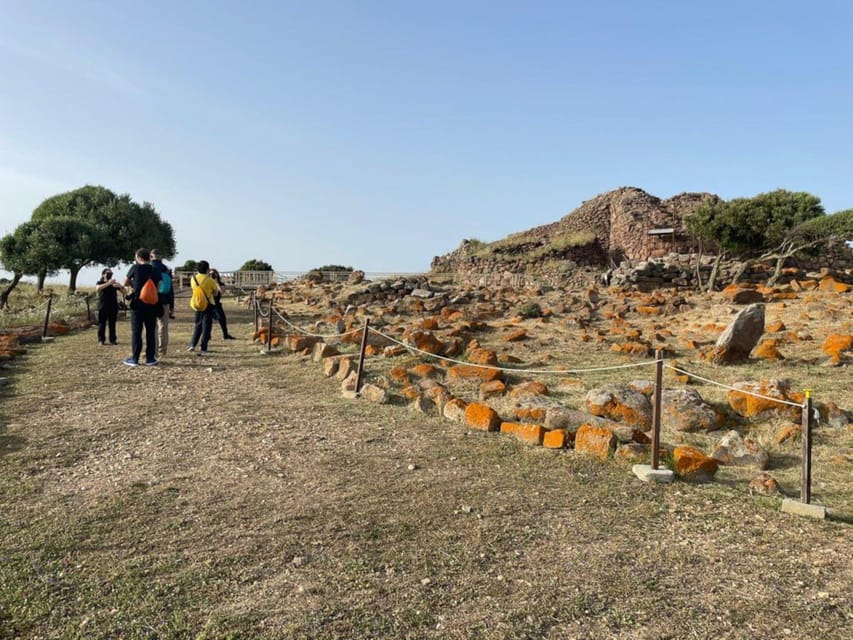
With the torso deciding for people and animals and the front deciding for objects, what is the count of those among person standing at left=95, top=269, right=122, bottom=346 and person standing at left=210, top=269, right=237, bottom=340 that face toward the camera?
1

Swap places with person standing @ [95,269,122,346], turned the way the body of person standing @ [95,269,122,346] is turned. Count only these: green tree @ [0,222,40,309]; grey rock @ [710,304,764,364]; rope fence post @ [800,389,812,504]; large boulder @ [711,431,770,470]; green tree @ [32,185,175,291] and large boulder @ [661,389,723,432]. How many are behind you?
2

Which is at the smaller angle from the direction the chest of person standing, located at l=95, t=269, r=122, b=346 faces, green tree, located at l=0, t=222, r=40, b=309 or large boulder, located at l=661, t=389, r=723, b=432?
the large boulder

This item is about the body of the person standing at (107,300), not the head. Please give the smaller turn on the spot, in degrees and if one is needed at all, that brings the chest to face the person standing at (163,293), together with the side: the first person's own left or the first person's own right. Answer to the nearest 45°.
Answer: approximately 45° to the first person's own left

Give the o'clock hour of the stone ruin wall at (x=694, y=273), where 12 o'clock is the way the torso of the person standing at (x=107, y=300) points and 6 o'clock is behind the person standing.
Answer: The stone ruin wall is roughly at 9 o'clock from the person standing.

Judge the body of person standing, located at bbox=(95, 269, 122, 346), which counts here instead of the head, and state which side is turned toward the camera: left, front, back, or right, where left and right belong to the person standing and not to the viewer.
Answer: front

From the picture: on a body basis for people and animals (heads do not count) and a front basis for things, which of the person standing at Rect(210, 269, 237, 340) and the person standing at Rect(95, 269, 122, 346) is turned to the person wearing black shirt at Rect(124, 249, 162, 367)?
the person standing at Rect(95, 269, 122, 346)

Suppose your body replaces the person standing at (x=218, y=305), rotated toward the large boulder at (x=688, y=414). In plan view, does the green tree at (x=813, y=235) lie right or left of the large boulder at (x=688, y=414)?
left

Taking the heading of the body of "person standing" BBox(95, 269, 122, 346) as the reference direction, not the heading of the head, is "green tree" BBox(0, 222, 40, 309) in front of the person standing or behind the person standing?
behind

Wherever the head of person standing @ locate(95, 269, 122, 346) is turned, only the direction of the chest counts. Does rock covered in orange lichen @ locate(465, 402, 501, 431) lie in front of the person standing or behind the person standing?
in front

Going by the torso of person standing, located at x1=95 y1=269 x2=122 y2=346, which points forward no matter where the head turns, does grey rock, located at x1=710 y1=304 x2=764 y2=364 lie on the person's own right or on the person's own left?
on the person's own left
